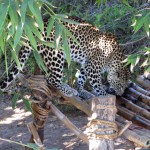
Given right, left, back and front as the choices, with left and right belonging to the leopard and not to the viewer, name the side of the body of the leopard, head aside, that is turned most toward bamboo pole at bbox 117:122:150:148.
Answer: front

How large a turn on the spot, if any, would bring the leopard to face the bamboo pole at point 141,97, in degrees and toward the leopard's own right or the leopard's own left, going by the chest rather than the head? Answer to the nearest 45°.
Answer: approximately 45° to the leopard's own right

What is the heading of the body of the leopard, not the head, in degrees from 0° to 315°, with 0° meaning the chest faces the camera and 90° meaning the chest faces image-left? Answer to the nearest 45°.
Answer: approximately 270°
